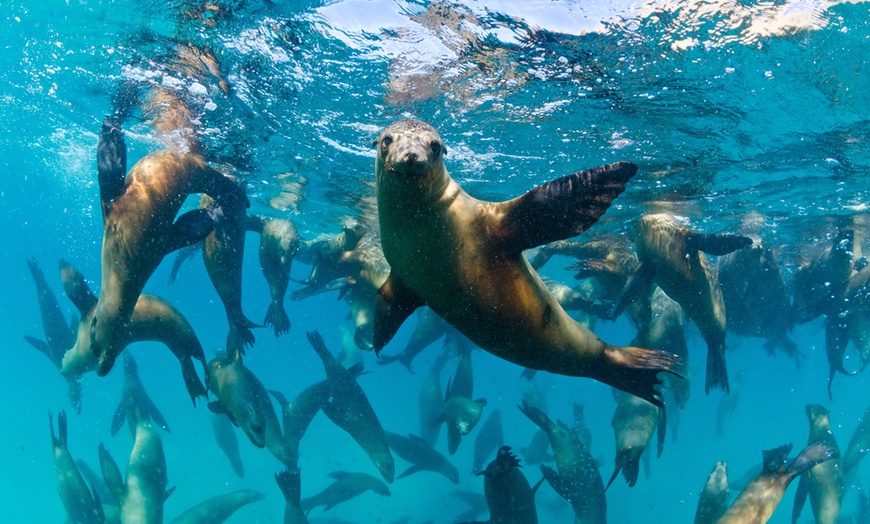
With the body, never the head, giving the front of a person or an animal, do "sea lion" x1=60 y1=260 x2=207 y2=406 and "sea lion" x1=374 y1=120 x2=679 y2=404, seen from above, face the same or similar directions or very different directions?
same or similar directions

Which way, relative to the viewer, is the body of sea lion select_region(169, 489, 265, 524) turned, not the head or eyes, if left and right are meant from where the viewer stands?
facing to the right of the viewer

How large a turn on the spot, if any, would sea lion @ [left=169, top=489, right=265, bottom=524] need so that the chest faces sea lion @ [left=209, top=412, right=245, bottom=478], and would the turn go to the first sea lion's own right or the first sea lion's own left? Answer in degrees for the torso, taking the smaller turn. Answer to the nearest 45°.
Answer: approximately 90° to the first sea lion's own left

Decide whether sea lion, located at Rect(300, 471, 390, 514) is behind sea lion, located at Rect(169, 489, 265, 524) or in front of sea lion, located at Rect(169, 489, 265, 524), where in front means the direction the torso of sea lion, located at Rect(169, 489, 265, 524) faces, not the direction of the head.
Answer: in front

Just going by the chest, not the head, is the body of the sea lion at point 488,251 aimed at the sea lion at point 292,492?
no

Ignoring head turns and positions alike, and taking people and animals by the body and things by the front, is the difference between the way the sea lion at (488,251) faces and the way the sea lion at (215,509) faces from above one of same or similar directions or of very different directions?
very different directions

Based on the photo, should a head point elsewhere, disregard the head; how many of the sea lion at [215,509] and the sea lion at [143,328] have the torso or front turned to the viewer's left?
1

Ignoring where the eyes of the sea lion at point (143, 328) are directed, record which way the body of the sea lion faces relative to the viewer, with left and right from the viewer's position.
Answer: facing to the left of the viewer
